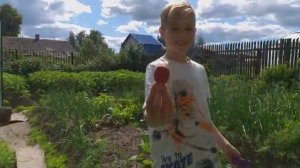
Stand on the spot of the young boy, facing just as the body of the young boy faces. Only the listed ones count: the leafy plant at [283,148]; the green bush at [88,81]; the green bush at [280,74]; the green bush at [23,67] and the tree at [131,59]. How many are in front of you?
0

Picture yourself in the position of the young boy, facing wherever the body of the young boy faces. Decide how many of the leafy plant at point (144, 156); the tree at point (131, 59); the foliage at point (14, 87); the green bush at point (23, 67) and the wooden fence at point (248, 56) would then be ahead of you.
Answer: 0

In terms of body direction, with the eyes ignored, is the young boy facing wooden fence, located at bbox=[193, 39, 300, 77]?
no

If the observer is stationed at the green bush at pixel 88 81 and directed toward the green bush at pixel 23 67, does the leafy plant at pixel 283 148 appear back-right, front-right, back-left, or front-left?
back-left

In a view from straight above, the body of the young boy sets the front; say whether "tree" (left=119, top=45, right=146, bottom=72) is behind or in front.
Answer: behind

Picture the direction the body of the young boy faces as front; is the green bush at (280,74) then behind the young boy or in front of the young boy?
behind

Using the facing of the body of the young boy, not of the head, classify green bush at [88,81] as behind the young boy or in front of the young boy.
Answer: behind

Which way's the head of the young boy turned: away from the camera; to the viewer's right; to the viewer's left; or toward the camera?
toward the camera

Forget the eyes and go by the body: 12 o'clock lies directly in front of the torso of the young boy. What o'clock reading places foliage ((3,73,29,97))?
The foliage is roughly at 5 o'clock from the young boy.

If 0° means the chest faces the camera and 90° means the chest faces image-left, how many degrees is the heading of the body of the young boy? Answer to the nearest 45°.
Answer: approximately 0°
